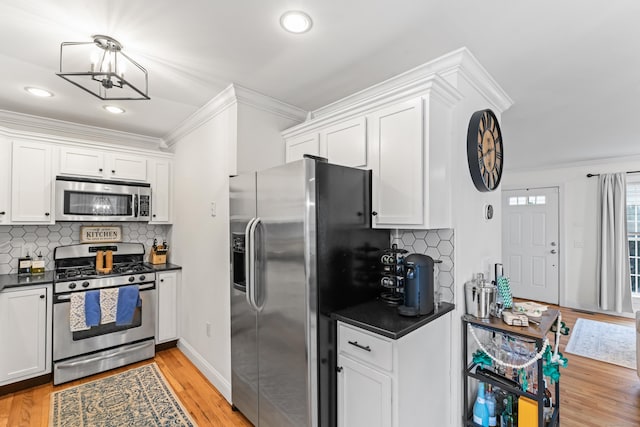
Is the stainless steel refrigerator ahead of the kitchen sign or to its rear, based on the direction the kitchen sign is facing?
ahead

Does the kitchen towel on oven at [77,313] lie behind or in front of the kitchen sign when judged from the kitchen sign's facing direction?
in front

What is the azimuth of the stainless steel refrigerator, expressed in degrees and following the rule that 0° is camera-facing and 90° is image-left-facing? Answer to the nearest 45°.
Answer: approximately 45°

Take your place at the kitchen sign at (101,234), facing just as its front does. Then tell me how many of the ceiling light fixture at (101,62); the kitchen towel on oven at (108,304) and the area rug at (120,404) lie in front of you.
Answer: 3

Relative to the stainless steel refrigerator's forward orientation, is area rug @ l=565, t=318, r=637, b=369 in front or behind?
behind

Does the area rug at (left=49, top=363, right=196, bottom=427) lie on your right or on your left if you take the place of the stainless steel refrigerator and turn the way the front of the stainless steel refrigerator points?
on your right

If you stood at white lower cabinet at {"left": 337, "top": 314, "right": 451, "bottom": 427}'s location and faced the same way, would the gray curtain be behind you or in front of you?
behind

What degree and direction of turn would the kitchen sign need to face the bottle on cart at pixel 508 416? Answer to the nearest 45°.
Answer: approximately 45° to its left

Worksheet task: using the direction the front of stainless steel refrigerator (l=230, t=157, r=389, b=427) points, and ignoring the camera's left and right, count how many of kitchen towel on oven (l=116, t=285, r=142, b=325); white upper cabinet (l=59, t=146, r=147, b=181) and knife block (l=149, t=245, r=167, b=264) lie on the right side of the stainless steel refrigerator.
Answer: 3
